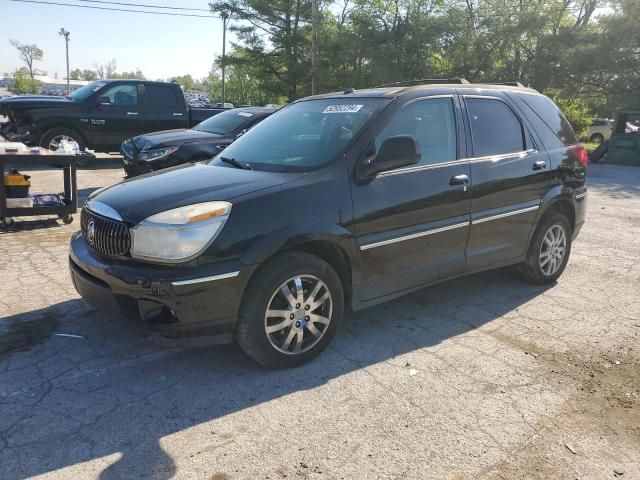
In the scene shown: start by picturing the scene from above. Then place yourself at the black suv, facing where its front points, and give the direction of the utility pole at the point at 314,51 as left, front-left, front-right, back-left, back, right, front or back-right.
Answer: back-right

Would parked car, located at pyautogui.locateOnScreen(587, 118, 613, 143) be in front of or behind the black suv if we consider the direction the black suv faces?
behind

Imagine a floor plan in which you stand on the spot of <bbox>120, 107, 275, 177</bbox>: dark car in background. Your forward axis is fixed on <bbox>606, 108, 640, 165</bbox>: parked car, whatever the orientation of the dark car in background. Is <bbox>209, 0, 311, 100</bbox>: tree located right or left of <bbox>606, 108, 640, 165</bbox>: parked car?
left

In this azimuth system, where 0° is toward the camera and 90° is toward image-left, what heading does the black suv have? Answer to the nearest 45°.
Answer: approximately 45°

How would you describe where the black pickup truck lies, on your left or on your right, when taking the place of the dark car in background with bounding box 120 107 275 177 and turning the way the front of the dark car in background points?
on your right

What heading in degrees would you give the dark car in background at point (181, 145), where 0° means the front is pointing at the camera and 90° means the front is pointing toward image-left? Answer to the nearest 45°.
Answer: approximately 45°

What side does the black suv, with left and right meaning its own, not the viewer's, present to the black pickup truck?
right

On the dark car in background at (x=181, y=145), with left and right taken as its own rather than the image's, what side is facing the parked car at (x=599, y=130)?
back

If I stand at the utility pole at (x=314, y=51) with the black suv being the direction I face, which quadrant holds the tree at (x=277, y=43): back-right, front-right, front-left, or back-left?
back-right

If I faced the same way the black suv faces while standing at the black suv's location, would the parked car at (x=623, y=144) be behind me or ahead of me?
behind
